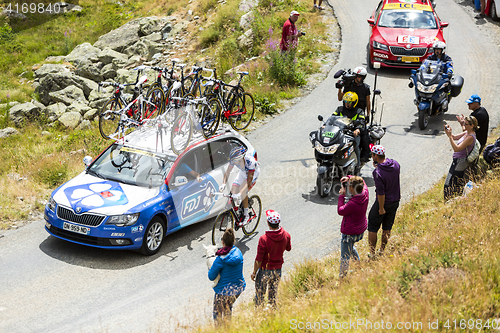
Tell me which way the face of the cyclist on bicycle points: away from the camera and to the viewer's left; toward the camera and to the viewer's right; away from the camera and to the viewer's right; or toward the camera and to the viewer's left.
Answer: toward the camera and to the viewer's left

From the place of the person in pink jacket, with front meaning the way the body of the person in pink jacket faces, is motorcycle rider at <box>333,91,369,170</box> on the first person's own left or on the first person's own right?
on the first person's own right

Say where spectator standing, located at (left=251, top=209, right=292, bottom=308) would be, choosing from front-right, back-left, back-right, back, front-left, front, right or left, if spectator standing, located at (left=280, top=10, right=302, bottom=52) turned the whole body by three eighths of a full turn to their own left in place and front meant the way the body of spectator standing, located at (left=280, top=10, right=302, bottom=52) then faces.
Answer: back

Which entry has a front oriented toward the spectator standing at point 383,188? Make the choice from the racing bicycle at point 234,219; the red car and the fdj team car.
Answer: the red car

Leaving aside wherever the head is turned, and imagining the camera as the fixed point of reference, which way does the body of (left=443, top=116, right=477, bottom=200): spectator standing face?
to the viewer's left

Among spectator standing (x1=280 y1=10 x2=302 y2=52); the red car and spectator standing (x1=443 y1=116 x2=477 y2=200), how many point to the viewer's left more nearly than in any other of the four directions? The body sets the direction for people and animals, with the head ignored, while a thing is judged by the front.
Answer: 1

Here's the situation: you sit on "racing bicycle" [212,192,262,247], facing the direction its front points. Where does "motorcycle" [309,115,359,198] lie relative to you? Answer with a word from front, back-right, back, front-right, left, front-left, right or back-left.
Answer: back

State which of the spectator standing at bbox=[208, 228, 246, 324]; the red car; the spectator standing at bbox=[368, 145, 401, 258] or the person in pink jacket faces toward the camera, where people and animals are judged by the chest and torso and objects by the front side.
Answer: the red car

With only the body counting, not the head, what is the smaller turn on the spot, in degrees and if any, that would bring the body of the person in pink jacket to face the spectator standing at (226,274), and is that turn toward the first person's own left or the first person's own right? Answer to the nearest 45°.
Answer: approximately 90° to the first person's own left

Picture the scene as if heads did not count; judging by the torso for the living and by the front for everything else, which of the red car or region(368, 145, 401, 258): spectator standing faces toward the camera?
the red car

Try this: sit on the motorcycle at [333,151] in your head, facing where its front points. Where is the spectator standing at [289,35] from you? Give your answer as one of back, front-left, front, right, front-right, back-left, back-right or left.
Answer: back-right

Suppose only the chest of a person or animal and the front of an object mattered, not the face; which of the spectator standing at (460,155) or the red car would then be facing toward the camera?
the red car

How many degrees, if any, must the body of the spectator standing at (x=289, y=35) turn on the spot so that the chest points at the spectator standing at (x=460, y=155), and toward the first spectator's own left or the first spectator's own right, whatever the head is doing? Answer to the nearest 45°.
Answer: approximately 45° to the first spectator's own right

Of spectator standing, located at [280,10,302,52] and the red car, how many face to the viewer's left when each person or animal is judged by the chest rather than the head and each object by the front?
0

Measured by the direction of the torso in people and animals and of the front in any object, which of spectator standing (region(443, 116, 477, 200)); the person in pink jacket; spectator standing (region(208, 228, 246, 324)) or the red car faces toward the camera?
the red car

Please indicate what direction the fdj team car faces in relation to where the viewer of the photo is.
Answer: facing the viewer and to the left of the viewer

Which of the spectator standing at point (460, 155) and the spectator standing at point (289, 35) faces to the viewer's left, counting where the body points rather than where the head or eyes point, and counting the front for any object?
the spectator standing at point (460, 155)

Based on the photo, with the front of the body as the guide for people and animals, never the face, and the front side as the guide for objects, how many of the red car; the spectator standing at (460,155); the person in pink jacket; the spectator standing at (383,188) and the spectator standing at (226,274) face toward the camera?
1
